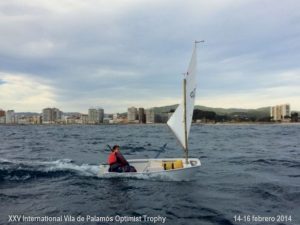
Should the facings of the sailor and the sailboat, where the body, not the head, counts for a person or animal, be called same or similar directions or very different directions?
same or similar directions

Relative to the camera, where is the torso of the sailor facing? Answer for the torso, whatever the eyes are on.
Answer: to the viewer's right

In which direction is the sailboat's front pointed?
to the viewer's right
